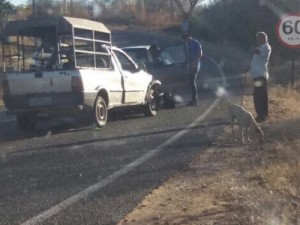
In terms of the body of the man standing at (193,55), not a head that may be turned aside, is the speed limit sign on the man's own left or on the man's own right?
on the man's own left

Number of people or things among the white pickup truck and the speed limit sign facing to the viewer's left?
0

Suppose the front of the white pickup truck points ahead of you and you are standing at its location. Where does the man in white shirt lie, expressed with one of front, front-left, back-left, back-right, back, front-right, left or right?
front-right

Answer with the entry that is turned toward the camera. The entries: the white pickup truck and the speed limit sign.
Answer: the speed limit sign

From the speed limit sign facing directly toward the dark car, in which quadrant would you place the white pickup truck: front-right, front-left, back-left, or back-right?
front-left

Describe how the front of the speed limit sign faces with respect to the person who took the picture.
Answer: facing the viewer
